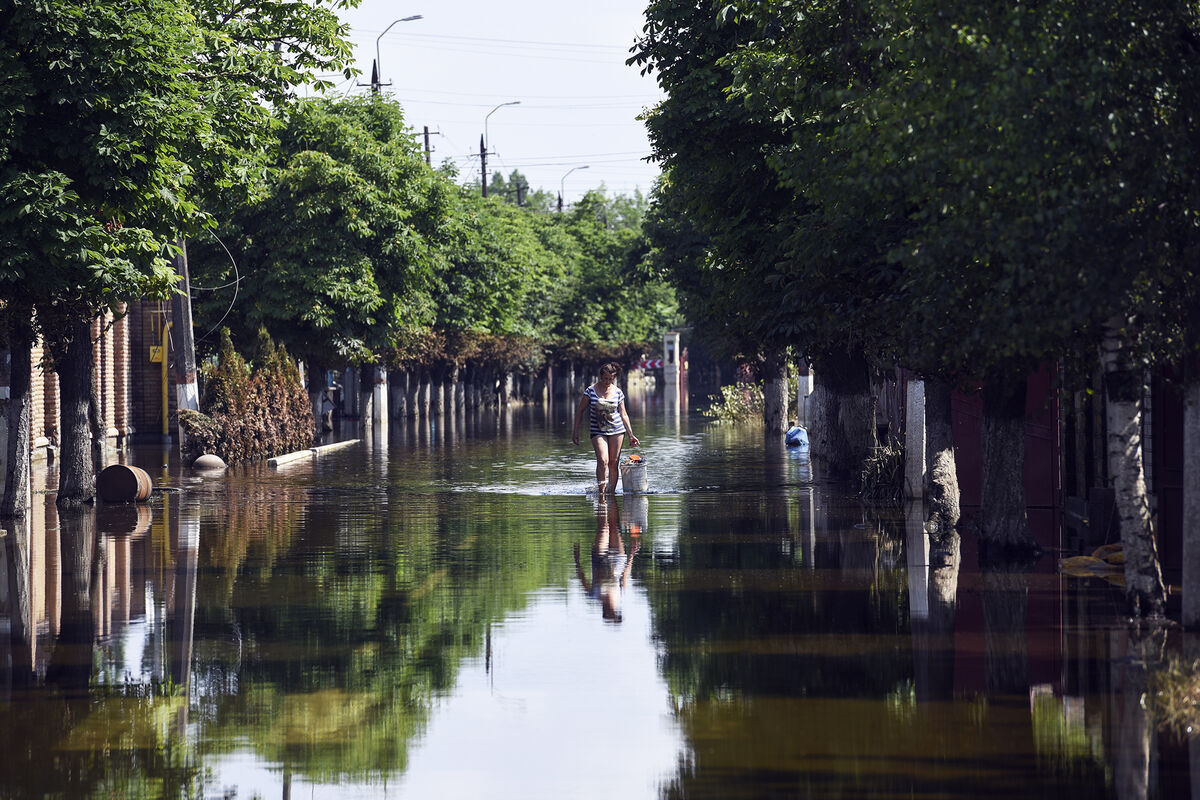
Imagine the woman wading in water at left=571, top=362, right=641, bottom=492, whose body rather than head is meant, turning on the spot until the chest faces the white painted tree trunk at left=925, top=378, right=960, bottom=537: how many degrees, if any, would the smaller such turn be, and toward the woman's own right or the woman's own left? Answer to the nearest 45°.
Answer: approximately 45° to the woman's own left

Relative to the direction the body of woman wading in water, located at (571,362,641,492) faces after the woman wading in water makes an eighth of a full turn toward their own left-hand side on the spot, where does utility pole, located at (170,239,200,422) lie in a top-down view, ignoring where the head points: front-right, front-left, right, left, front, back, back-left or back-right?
back

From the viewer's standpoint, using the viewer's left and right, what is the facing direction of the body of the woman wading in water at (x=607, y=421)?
facing the viewer

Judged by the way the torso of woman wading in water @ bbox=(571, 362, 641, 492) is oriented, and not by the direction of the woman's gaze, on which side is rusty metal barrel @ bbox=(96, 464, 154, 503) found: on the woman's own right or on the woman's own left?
on the woman's own right

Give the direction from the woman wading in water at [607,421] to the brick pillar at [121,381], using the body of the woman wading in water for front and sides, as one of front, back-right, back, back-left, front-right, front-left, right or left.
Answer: back-right

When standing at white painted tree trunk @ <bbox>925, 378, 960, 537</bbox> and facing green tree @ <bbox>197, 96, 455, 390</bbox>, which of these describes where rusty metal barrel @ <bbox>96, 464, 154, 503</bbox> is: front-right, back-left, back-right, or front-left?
front-left

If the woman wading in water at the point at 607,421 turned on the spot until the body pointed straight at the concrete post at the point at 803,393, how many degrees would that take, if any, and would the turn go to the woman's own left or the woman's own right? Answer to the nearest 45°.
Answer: approximately 180°

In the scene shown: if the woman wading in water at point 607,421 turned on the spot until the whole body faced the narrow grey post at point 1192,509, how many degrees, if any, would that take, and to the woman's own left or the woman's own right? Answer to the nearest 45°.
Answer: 0° — they already face it

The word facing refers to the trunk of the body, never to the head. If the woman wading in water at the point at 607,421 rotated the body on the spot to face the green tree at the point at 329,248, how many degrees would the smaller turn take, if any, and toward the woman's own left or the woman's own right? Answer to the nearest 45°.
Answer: approximately 180°

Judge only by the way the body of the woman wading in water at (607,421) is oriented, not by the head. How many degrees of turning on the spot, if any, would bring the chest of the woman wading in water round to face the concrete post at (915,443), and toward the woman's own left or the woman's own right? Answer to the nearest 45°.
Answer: approximately 45° to the woman's own left

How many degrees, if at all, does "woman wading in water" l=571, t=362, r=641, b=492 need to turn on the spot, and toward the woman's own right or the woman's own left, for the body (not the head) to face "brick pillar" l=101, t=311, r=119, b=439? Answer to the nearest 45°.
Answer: approximately 135° to the woman's own right
